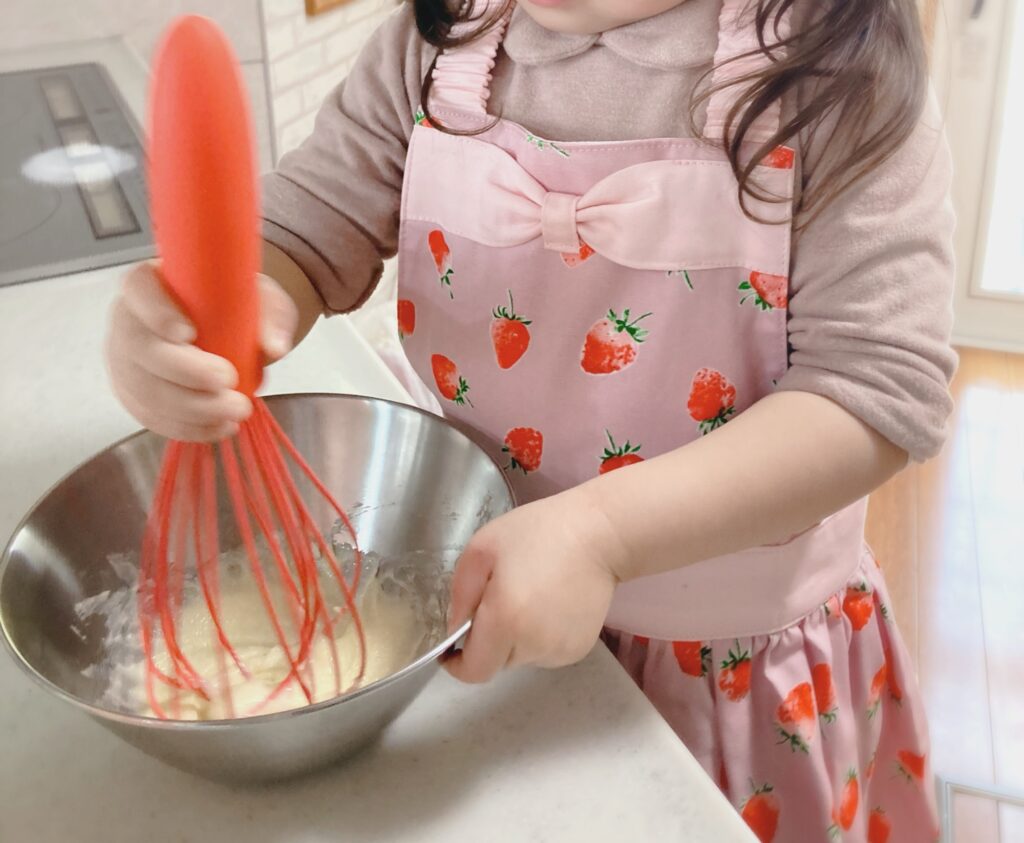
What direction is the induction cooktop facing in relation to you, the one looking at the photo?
facing to the right of the viewer

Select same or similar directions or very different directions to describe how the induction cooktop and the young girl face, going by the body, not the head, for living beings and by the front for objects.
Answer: very different directions

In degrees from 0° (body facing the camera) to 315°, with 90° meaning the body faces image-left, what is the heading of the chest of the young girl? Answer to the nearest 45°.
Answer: approximately 45°

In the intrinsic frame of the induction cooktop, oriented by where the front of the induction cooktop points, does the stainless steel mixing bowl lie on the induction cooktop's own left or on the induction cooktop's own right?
on the induction cooktop's own right

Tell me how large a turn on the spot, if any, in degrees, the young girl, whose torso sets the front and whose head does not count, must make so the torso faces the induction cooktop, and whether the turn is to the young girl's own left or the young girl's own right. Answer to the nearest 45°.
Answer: approximately 90° to the young girl's own right
